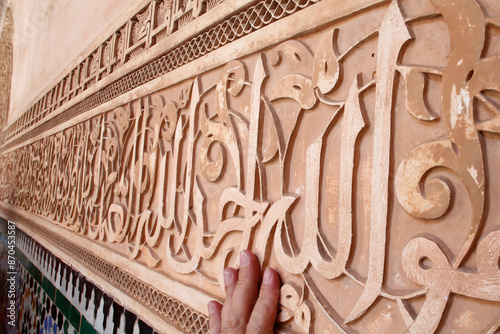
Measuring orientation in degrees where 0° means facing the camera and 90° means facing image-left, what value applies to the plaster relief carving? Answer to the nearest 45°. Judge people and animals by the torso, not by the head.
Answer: approximately 45°
